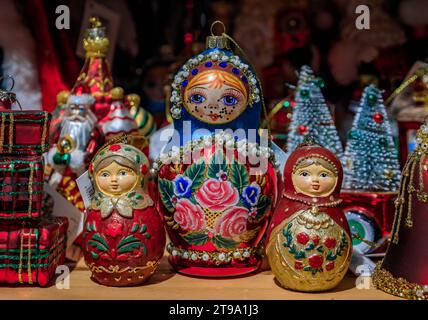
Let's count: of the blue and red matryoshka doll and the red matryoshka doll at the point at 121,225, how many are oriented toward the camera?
2

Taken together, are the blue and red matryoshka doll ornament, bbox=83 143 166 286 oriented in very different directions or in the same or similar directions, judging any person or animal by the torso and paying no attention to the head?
same or similar directions

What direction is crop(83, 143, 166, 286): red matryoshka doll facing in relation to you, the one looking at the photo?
facing the viewer
